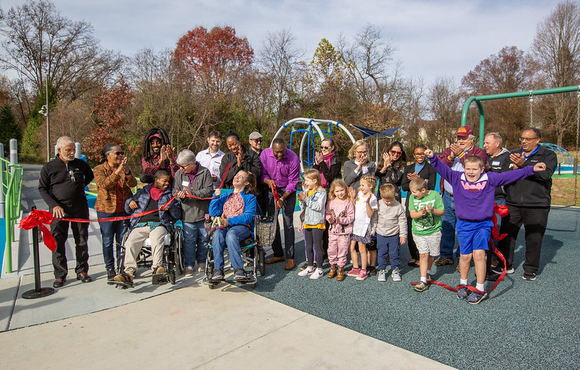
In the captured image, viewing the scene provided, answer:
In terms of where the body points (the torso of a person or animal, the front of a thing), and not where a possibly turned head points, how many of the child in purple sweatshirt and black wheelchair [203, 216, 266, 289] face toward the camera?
2

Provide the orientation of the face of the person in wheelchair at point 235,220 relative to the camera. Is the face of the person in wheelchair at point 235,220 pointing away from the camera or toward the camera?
toward the camera

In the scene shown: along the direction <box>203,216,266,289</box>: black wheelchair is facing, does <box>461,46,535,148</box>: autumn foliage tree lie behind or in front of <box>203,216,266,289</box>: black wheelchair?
behind

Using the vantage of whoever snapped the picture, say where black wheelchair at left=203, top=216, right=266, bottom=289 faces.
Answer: facing the viewer

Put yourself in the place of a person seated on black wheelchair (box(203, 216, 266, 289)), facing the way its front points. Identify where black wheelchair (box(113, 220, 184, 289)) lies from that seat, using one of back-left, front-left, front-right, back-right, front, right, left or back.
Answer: right

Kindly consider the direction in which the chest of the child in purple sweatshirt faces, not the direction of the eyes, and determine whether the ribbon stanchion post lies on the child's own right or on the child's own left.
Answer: on the child's own right

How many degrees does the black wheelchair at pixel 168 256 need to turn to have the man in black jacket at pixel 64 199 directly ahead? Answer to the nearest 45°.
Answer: approximately 45° to its right

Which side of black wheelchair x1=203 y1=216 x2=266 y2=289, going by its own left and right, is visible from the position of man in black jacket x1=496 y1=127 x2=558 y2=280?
left

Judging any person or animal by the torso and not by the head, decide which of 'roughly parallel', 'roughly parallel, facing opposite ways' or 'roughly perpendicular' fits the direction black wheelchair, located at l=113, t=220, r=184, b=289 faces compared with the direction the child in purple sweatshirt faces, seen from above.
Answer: roughly parallel

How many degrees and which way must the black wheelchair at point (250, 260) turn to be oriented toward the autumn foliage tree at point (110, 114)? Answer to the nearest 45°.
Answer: approximately 180°

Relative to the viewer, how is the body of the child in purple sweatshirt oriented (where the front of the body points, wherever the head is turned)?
toward the camera

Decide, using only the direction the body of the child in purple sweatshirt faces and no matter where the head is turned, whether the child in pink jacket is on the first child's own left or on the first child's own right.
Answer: on the first child's own right

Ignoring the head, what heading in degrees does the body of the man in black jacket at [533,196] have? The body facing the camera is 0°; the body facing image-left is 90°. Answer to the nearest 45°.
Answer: approximately 45°

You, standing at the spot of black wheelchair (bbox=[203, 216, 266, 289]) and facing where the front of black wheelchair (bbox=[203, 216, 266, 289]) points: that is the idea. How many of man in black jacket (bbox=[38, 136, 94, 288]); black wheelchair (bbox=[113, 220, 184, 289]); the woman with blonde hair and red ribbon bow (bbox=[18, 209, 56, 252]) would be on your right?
3
